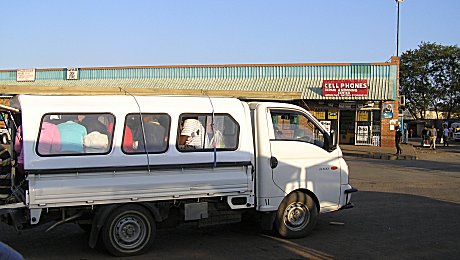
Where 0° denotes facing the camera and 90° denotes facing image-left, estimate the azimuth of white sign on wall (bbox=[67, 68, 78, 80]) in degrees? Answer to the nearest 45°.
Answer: approximately 0°

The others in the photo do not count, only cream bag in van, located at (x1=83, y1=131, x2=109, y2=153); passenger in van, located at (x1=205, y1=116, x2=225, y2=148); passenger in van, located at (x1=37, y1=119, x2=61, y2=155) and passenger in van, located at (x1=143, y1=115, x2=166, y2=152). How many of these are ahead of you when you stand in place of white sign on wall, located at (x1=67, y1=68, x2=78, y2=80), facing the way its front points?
4

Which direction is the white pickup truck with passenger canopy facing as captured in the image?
to the viewer's right

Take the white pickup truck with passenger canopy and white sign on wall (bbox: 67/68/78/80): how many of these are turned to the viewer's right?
1

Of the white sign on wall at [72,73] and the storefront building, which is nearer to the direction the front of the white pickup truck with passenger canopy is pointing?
the storefront building

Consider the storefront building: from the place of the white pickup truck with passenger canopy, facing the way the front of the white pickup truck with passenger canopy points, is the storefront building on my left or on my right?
on my left

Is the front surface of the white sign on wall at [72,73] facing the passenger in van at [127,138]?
yes

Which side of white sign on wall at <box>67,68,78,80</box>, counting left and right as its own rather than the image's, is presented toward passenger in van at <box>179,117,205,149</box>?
front

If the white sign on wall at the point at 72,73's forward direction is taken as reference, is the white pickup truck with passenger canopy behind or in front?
in front

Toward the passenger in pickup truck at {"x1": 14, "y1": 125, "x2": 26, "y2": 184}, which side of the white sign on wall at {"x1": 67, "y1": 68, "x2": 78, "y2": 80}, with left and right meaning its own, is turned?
front

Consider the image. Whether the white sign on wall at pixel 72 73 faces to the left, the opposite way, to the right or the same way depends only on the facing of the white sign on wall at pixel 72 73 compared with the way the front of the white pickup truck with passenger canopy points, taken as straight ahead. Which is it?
to the right
